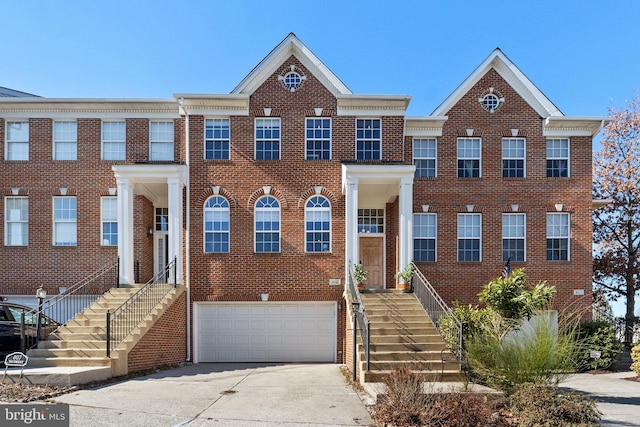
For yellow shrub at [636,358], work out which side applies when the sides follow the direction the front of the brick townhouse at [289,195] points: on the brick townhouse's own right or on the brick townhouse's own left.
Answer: on the brick townhouse's own left

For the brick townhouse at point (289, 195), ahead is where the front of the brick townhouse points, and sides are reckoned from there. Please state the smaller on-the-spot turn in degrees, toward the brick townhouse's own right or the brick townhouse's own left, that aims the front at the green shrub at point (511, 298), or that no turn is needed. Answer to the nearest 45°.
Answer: approximately 45° to the brick townhouse's own left

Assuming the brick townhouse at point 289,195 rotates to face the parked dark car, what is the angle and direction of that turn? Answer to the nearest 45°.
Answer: approximately 45° to its right

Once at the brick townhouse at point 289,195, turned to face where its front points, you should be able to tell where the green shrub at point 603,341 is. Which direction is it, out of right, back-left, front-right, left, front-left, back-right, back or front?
left

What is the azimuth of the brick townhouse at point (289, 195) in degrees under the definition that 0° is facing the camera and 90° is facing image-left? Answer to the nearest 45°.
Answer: approximately 0°
